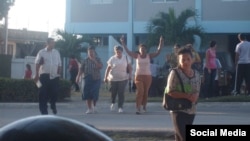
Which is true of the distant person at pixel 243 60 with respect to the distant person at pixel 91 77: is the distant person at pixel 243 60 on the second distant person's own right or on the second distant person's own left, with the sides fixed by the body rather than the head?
on the second distant person's own left

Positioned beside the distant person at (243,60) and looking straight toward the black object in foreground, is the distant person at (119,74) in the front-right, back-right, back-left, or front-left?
front-right

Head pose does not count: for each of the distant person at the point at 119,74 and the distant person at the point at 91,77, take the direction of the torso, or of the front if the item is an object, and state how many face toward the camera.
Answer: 2

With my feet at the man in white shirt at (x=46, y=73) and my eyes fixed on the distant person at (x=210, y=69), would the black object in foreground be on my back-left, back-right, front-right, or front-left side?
back-right

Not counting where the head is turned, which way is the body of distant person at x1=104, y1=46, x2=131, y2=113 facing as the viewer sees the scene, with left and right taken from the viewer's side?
facing the viewer

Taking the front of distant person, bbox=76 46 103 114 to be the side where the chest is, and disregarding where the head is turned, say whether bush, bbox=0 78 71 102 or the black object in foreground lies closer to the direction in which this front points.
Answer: the black object in foreground

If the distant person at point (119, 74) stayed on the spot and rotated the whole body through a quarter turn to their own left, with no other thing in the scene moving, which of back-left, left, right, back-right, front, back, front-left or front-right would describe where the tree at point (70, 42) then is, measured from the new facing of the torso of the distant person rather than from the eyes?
left

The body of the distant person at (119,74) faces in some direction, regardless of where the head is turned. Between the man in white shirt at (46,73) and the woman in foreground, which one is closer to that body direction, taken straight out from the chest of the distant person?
the woman in foreground

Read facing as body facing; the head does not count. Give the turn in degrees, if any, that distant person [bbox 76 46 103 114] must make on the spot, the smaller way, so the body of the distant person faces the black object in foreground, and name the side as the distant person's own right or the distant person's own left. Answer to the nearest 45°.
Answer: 0° — they already face it

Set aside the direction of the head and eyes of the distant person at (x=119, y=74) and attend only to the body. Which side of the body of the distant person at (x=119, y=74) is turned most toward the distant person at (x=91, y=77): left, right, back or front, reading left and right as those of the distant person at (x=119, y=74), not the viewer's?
right
